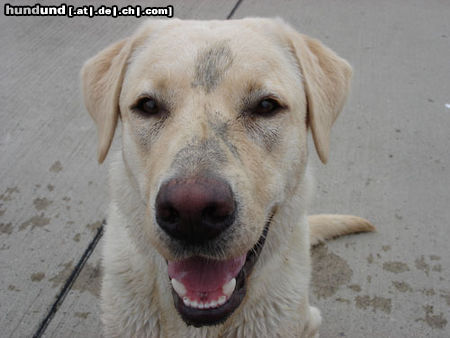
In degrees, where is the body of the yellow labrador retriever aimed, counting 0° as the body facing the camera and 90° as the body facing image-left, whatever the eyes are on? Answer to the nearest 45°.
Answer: approximately 0°
